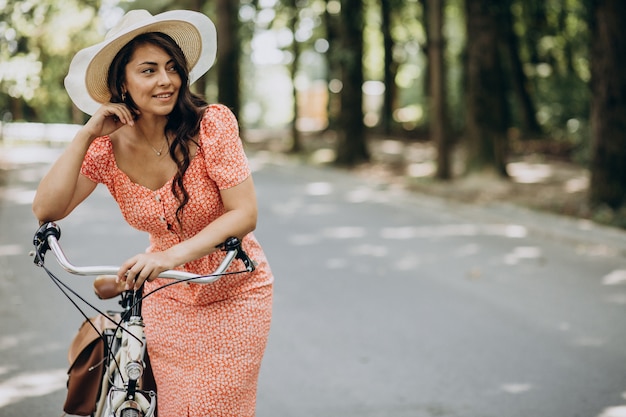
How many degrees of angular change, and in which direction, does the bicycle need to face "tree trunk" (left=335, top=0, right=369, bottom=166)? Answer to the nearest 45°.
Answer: approximately 180°

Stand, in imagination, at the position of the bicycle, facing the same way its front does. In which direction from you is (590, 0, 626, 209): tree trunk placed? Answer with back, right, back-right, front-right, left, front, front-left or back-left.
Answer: back-left

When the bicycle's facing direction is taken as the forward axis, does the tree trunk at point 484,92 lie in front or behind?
behind

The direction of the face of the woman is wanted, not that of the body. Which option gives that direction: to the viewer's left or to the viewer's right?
to the viewer's right

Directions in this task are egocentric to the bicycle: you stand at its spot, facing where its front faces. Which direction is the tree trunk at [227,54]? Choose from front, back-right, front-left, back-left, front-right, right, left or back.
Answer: back

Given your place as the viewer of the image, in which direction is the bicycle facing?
facing the viewer

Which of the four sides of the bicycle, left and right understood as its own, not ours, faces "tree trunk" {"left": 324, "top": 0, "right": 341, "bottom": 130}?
back
